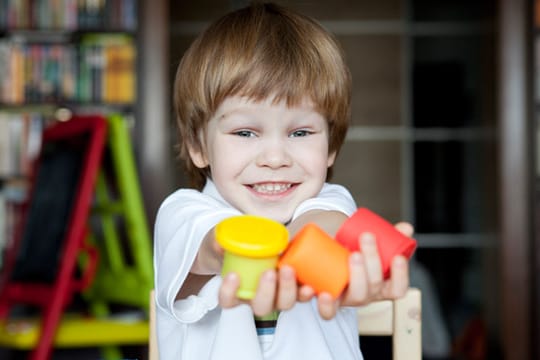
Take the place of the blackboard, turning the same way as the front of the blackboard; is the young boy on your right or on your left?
on your left

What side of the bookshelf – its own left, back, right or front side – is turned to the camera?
front

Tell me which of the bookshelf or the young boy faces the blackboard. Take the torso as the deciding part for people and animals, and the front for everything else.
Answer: the bookshelf

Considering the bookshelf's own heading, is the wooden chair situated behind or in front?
in front

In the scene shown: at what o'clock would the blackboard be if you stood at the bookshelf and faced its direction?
The blackboard is roughly at 12 o'clock from the bookshelf.

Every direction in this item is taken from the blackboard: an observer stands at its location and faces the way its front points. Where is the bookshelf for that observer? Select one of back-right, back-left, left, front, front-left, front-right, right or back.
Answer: back-right

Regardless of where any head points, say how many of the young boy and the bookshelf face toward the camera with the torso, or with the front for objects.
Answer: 2

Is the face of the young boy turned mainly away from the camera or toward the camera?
toward the camera

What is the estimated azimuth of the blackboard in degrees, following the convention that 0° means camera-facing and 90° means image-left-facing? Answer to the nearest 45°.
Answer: approximately 45°

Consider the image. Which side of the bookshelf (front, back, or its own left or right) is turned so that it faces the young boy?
front

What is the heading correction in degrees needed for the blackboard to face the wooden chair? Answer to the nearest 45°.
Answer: approximately 45° to its left

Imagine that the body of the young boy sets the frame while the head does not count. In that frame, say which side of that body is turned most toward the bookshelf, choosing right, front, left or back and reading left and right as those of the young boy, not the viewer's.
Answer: back
